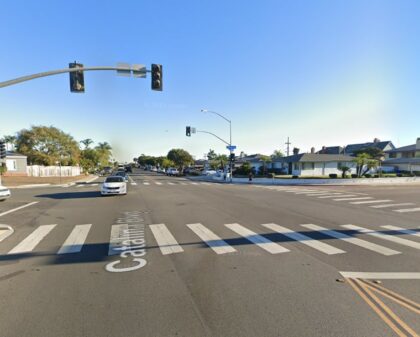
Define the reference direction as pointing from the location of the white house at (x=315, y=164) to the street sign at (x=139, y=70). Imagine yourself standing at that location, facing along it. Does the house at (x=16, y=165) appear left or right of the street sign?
right

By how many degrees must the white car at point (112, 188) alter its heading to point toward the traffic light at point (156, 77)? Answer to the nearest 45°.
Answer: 0° — it already faces it

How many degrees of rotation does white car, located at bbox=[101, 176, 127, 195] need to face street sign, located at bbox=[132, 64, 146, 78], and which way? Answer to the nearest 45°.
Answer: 0° — it already faces it

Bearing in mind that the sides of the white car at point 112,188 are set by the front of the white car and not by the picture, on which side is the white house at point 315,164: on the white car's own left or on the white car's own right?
on the white car's own left

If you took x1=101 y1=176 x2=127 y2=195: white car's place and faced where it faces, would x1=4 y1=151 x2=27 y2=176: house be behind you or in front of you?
behind

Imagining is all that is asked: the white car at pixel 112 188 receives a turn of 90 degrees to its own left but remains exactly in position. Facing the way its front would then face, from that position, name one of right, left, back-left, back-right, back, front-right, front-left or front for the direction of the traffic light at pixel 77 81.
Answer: right

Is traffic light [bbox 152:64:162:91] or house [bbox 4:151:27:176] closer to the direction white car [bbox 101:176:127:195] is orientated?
the traffic light

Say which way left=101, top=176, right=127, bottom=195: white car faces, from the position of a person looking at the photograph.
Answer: facing the viewer

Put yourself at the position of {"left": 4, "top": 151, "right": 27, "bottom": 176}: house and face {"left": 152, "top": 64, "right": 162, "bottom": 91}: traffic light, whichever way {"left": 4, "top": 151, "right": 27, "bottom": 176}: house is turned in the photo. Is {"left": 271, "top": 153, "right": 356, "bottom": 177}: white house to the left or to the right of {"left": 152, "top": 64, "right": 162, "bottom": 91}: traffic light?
left
